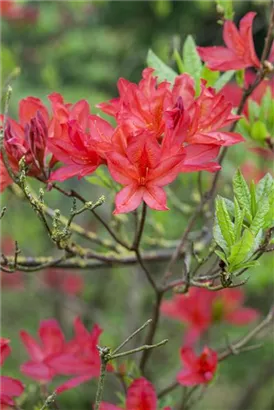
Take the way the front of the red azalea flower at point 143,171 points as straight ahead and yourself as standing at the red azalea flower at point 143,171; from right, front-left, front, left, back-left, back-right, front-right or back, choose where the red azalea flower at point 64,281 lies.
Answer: back

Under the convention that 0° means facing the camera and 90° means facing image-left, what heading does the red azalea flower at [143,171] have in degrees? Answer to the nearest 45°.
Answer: approximately 0°

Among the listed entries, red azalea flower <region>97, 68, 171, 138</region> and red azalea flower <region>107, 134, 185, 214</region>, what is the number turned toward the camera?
2

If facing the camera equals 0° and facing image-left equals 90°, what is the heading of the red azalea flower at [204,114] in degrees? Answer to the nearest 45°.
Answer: approximately 315°
